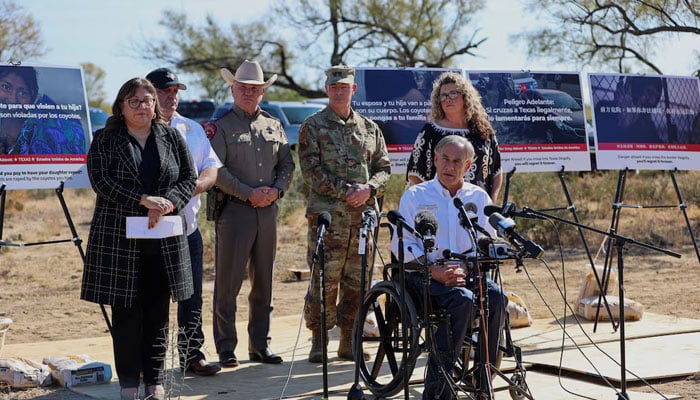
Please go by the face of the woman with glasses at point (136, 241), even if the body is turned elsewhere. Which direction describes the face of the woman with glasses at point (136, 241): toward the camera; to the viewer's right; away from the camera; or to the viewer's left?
toward the camera

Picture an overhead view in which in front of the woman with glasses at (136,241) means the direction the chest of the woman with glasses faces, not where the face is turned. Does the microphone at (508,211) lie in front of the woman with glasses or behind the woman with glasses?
in front

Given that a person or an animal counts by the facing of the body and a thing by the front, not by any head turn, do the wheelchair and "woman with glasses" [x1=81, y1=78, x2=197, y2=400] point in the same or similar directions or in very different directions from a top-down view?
same or similar directions

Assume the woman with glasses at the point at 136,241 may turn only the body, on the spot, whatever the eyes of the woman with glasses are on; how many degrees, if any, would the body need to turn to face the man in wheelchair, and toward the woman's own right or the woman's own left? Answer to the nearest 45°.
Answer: approximately 45° to the woman's own left

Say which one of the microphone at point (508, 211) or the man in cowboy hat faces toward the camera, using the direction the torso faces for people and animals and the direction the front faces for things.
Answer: the man in cowboy hat

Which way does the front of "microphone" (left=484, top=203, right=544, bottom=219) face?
to the viewer's left

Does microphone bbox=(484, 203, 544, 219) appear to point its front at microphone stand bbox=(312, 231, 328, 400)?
yes

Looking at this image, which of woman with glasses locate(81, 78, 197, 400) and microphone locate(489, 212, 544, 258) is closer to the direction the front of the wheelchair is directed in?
the microphone

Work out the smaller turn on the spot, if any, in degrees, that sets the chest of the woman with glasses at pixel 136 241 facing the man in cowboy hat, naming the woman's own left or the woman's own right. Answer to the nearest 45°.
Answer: approximately 90° to the woman's own left

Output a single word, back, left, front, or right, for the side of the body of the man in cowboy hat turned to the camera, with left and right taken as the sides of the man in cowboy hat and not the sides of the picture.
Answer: front

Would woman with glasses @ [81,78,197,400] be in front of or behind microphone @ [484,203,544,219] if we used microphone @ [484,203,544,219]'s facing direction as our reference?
in front

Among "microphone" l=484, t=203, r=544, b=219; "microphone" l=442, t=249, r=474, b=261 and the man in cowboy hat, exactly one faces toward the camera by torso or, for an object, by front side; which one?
the man in cowboy hat
